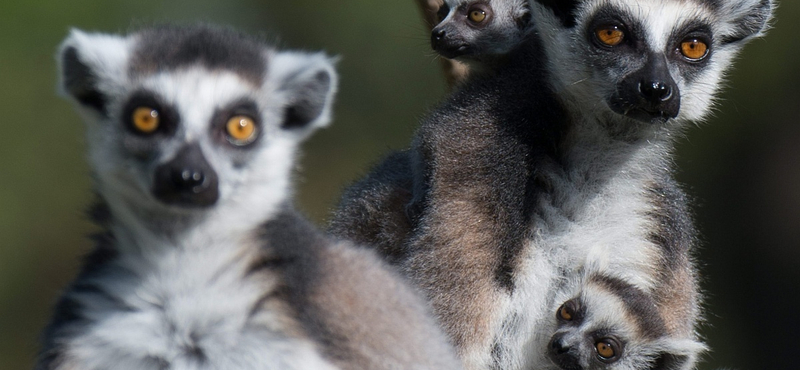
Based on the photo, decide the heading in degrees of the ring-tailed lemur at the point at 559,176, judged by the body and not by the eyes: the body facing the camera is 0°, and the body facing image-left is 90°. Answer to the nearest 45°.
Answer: approximately 315°

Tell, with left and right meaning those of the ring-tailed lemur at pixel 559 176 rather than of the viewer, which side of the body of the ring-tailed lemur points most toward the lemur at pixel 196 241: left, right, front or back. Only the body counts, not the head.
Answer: right

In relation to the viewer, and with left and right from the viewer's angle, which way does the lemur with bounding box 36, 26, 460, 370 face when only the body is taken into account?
facing the viewer
